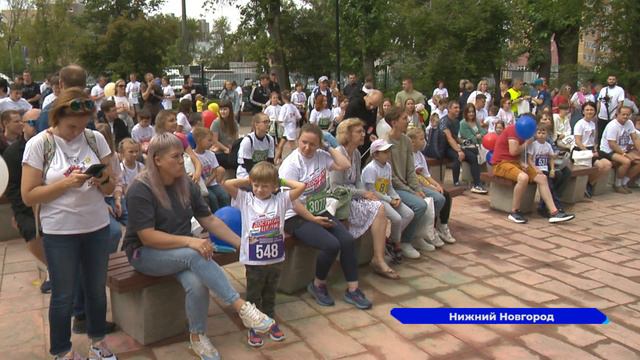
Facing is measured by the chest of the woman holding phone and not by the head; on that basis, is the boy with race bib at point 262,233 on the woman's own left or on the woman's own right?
on the woman's own left

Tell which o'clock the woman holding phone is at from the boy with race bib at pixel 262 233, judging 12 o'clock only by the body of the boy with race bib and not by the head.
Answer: The woman holding phone is roughly at 2 o'clock from the boy with race bib.

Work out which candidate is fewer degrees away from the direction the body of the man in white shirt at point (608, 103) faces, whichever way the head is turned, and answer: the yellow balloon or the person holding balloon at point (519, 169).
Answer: the person holding balloon

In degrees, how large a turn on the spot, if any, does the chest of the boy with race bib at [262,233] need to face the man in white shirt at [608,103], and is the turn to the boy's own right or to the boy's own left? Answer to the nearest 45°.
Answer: approximately 135° to the boy's own left

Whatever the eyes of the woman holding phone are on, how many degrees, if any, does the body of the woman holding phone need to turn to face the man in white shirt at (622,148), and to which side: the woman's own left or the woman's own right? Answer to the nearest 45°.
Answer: approximately 45° to the woman's own left

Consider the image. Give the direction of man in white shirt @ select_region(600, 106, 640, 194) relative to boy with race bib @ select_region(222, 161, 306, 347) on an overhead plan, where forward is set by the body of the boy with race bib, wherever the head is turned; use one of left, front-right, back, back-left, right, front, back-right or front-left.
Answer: back-left

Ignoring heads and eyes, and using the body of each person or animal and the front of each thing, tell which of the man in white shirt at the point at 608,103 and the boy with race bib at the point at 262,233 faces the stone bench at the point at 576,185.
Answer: the man in white shirt

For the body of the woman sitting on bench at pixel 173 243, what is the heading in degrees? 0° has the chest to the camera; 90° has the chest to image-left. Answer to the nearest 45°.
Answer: approximately 315°

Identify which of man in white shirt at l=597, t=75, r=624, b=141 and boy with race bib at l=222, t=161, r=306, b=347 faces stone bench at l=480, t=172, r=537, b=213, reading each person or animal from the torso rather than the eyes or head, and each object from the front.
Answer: the man in white shirt

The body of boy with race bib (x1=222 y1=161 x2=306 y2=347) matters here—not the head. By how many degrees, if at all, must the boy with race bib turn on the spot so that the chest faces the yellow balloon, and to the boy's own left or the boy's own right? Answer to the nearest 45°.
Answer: approximately 180°

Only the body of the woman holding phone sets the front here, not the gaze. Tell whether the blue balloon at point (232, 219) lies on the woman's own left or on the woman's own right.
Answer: on the woman's own left

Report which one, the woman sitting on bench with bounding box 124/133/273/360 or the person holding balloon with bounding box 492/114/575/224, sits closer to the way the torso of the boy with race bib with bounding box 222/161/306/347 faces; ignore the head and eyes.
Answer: the woman sitting on bench

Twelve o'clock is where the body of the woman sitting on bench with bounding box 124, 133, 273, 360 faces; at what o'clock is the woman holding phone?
The woman holding phone is roughly at 4 o'clock from the woman sitting on bench.

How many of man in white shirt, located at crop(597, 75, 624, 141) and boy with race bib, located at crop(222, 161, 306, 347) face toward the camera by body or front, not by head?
2
